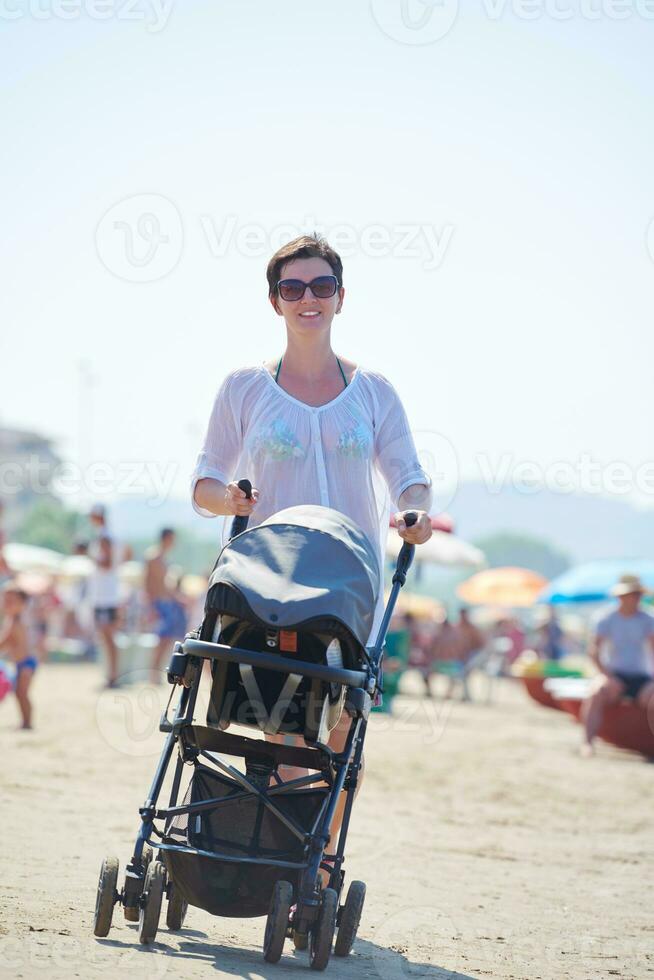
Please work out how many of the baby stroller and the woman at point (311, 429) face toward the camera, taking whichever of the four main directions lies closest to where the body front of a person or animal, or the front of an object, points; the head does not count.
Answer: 2

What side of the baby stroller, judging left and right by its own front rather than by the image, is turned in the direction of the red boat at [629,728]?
back

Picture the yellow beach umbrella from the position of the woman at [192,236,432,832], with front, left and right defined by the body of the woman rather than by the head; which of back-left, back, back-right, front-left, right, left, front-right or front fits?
back

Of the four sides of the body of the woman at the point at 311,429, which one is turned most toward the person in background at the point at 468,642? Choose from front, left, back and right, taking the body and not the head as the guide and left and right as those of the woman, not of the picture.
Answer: back

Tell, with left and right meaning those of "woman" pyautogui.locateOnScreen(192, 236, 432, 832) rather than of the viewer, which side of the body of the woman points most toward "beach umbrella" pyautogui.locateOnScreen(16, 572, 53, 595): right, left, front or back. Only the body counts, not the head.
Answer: back

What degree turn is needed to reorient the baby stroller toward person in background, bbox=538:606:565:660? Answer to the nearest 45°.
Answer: approximately 180°

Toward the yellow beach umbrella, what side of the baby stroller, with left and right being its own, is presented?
back

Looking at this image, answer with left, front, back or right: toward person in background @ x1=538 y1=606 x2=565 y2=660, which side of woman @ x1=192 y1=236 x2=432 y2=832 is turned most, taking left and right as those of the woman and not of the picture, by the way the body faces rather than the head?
back

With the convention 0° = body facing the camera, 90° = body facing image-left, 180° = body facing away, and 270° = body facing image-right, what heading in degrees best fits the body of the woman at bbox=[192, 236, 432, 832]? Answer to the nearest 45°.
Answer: approximately 0°

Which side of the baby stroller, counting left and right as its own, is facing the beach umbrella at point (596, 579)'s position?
back

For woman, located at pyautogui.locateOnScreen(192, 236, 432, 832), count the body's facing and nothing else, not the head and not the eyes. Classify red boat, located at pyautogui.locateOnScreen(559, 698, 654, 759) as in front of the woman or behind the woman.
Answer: behind
